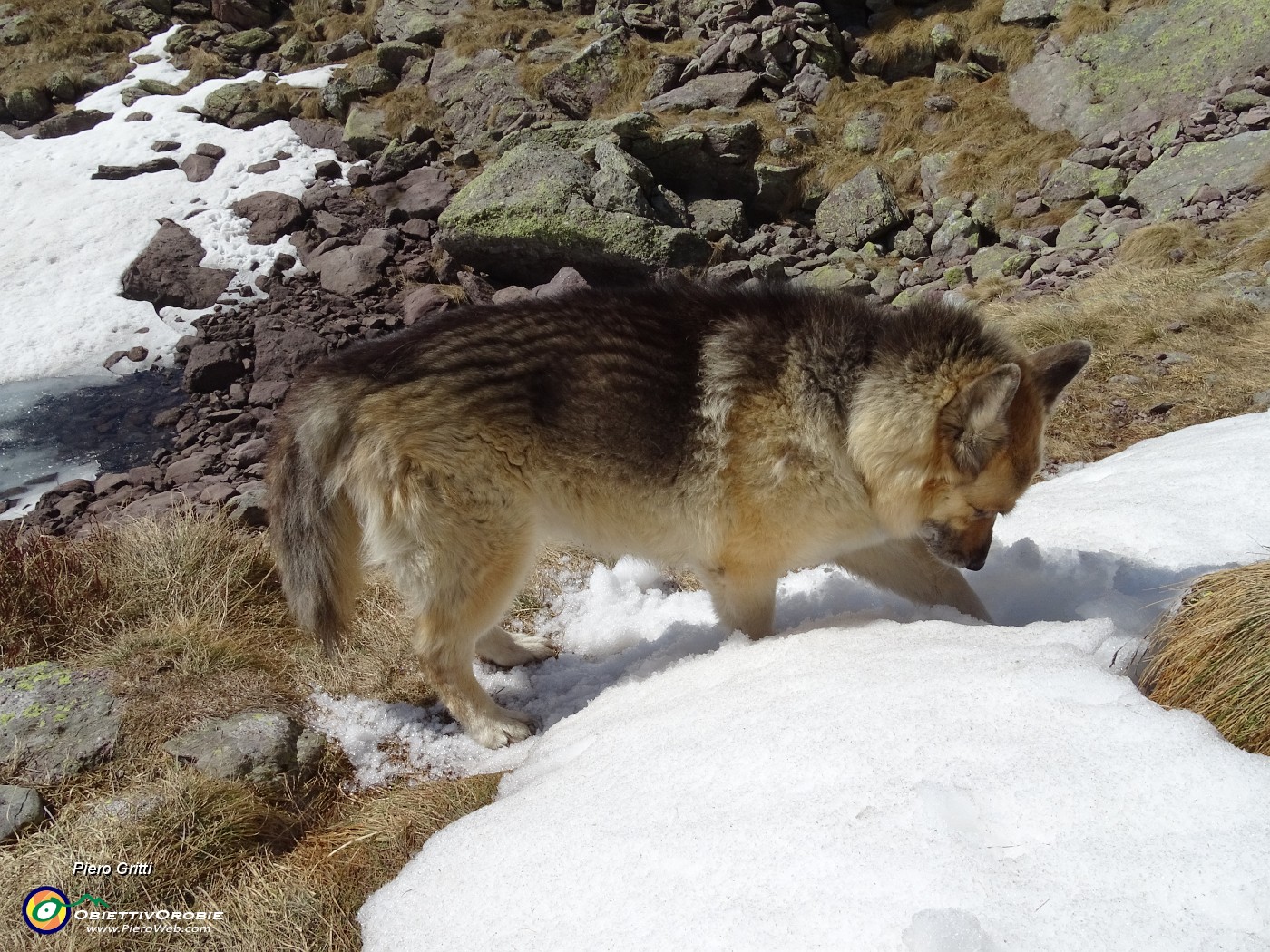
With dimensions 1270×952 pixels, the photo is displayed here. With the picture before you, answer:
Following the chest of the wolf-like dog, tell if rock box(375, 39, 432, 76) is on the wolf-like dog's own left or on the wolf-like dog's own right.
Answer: on the wolf-like dog's own left

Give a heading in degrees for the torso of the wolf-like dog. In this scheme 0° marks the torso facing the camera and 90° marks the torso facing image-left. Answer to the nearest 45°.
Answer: approximately 270°

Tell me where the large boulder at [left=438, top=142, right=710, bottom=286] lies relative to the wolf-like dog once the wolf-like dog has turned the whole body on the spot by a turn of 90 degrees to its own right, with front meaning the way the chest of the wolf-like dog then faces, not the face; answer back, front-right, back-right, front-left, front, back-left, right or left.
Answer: back

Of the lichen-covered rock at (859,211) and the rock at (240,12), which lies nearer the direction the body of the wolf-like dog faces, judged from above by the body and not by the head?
the lichen-covered rock

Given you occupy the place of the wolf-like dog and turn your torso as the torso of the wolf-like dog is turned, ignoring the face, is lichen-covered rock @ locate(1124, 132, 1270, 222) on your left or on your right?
on your left

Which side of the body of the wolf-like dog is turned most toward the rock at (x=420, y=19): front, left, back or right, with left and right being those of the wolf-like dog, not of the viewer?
left

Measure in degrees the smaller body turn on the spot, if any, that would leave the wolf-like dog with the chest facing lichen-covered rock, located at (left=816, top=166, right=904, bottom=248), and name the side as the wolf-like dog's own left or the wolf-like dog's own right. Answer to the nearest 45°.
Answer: approximately 90° to the wolf-like dog's own left

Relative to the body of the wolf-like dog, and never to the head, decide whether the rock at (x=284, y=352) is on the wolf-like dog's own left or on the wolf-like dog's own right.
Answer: on the wolf-like dog's own left

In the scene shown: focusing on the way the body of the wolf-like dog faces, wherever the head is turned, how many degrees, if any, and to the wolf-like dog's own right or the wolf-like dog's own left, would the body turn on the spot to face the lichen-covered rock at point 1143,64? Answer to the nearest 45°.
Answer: approximately 45° to the wolf-like dog's own left

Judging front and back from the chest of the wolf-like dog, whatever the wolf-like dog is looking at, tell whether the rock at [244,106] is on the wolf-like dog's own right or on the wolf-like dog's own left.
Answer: on the wolf-like dog's own left

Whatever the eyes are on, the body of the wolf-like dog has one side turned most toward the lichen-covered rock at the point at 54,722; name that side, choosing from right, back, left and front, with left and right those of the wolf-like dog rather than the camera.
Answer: back

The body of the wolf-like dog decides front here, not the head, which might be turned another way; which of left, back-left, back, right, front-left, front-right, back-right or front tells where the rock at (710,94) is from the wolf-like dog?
left
